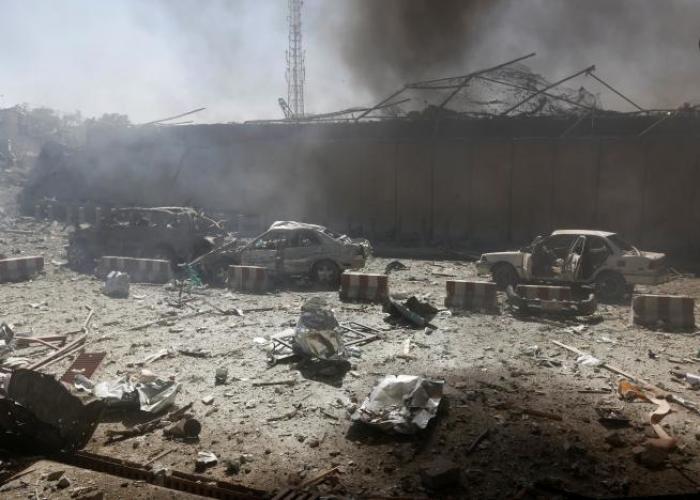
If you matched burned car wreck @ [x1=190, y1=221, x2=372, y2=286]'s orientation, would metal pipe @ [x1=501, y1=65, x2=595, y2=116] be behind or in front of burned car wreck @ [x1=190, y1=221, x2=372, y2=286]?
behind

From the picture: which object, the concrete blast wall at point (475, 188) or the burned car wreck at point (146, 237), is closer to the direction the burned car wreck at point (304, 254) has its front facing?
the burned car wreck

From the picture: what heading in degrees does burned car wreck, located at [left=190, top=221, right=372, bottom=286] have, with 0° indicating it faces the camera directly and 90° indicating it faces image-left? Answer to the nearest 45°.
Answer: approximately 90°

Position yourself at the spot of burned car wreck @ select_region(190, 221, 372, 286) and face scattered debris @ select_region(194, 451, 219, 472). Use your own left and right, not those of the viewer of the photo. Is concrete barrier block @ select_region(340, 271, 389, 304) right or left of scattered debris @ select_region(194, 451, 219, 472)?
left

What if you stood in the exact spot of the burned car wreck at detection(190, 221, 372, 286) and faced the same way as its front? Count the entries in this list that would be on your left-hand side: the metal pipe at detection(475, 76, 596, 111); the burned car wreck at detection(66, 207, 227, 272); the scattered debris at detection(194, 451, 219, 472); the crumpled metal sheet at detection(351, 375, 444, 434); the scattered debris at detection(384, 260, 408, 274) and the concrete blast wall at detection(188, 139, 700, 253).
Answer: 2

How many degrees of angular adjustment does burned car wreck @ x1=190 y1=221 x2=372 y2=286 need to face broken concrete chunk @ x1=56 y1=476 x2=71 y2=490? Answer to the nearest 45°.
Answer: approximately 90° to its left
